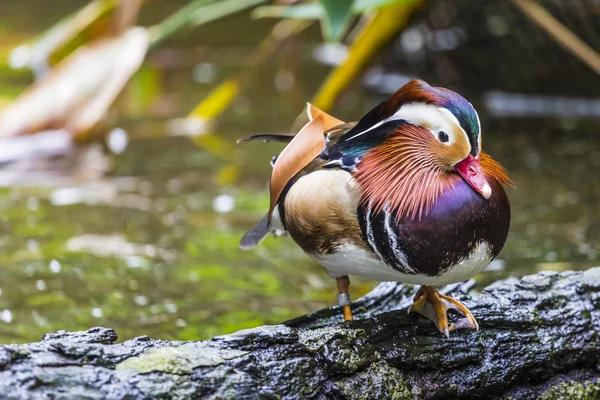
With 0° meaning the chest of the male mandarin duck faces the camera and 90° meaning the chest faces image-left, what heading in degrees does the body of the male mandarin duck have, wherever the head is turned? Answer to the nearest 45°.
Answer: approximately 315°

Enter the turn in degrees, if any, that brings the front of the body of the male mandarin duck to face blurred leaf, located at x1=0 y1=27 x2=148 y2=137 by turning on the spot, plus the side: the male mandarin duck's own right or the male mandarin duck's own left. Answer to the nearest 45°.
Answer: approximately 180°

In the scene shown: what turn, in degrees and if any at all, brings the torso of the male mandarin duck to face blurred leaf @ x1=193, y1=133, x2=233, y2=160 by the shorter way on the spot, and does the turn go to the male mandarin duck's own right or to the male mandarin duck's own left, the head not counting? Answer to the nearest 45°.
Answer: approximately 135° to the male mandarin duck's own left

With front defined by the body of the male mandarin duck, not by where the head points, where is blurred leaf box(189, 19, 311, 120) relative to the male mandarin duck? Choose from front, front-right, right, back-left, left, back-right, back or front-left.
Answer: back-left

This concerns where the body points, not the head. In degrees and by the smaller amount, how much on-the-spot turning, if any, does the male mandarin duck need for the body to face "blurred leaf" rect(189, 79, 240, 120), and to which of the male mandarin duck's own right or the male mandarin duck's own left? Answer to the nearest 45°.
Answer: approximately 135° to the male mandarin duck's own left

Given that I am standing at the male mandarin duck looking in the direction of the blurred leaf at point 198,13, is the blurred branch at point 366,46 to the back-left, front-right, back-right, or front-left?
front-right
